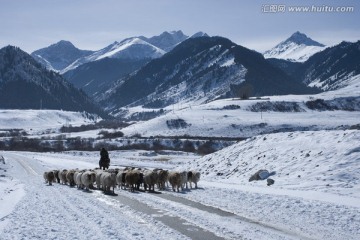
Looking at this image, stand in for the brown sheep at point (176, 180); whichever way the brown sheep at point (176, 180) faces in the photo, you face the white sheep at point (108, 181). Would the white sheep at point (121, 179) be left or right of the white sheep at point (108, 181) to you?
right
